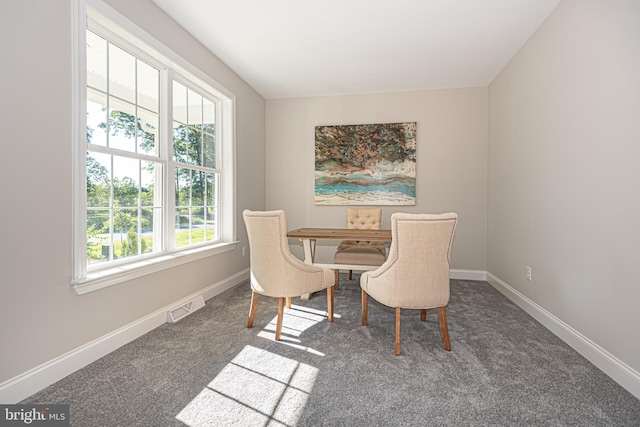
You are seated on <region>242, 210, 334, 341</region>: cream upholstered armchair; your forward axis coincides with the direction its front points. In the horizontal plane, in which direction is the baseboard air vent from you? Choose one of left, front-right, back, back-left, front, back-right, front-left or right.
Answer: left

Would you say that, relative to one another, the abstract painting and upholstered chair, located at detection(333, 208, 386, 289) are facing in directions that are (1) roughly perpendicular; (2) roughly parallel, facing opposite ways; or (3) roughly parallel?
roughly parallel

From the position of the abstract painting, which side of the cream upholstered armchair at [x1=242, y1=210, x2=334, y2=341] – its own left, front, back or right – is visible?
front

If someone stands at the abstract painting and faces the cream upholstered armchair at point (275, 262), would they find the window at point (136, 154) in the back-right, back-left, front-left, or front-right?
front-right

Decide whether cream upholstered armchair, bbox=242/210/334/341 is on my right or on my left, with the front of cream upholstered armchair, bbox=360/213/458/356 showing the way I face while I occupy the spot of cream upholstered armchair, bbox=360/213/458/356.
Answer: on my left

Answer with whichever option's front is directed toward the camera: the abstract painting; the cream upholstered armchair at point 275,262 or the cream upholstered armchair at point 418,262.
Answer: the abstract painting

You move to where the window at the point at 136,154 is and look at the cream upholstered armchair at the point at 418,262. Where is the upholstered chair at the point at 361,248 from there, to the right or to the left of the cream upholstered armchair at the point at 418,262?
left

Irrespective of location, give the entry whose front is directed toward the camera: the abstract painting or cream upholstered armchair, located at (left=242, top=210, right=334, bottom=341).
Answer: the abstract painting

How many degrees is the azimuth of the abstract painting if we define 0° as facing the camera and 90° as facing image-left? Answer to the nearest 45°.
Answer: approximately 0°

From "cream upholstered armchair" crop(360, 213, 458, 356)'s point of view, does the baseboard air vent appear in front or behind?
in front

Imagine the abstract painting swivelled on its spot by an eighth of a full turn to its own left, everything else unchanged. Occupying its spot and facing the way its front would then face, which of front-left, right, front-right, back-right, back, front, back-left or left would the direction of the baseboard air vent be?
right

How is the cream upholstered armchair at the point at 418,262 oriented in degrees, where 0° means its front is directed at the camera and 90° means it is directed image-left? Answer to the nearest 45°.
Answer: approximately 135°

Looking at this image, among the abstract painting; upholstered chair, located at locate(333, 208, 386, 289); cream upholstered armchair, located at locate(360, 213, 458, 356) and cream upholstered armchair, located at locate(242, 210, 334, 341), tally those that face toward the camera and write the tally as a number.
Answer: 2

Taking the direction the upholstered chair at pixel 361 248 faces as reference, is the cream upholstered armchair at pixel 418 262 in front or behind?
in front

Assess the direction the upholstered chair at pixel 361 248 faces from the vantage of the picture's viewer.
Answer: facing the viewer

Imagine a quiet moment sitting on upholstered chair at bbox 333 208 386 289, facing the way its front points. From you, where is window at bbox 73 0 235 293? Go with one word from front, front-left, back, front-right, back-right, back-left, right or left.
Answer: front-right

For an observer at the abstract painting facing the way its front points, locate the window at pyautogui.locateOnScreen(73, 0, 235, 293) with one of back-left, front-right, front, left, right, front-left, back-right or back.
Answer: front-right

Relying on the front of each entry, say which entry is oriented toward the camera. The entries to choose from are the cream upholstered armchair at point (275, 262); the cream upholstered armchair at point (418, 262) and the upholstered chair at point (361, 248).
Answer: the upholstered chair

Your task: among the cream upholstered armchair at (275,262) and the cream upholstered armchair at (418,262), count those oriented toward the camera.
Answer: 0

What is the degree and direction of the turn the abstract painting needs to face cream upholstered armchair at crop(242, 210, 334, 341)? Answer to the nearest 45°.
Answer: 0° — it already faces it

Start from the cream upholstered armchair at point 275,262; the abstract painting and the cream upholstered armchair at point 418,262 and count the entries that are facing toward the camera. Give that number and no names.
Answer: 1
